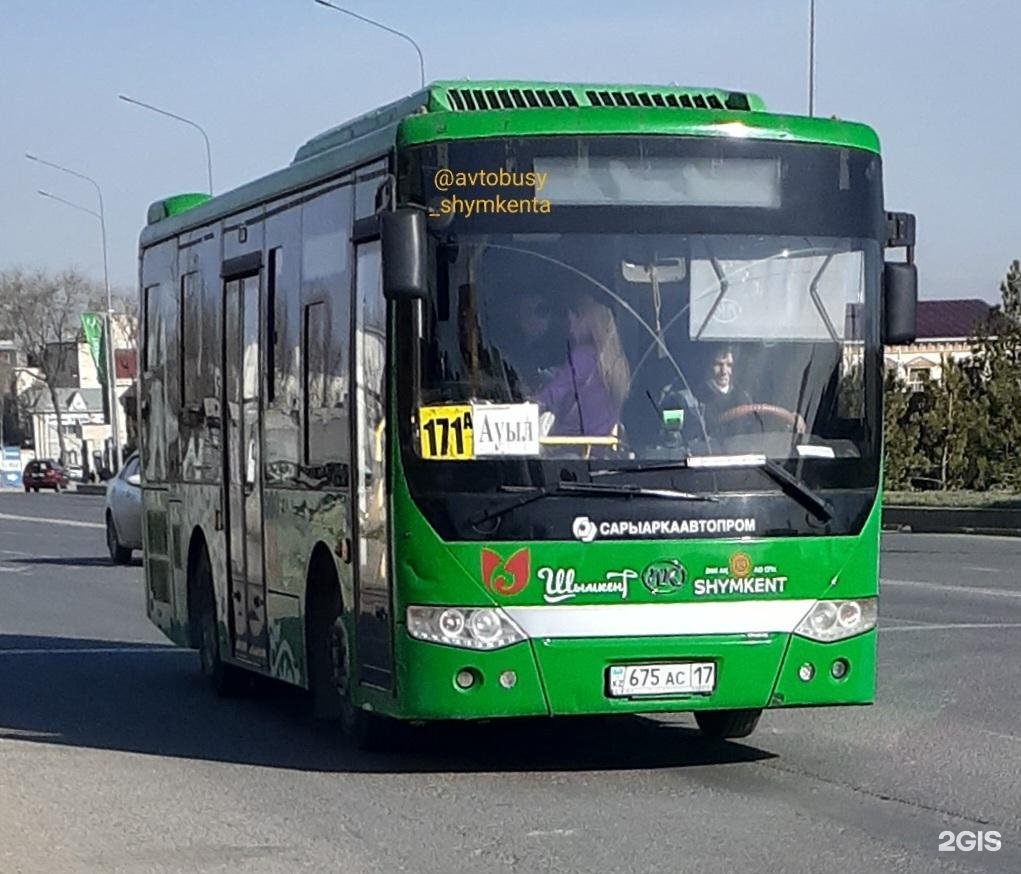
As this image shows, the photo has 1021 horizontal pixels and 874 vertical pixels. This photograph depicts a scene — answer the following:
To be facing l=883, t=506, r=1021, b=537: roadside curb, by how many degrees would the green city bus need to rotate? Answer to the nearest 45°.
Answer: approximately 135° to its left

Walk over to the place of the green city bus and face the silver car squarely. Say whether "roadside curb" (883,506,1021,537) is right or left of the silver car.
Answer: right

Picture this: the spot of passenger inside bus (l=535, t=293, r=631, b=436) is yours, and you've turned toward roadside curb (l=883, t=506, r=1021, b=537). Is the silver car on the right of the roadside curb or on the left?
left

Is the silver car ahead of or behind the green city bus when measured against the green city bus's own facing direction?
behind

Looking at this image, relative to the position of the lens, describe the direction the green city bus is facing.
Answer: facing the viewer and to the right of the viewer
